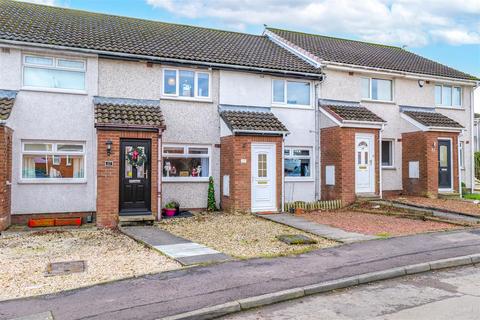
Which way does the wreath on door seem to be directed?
toward the camera

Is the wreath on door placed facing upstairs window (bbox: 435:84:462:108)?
no

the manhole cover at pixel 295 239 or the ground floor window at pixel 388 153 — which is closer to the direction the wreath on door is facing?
the manhole cover

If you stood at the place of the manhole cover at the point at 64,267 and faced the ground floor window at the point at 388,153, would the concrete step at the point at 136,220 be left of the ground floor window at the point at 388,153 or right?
left

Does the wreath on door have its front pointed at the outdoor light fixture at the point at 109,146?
no

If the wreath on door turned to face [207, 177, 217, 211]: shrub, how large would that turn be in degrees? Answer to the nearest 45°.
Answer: approximately 135° to its left

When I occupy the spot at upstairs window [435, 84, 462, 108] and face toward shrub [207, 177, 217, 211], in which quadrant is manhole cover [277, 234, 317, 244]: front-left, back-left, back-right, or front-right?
front-left

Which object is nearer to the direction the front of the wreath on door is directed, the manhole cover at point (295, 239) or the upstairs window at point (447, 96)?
the manhole cover

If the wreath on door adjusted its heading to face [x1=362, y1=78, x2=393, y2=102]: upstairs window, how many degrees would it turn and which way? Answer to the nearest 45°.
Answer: approximately 90° to its left

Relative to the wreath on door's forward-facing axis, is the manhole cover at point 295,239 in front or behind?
in front
